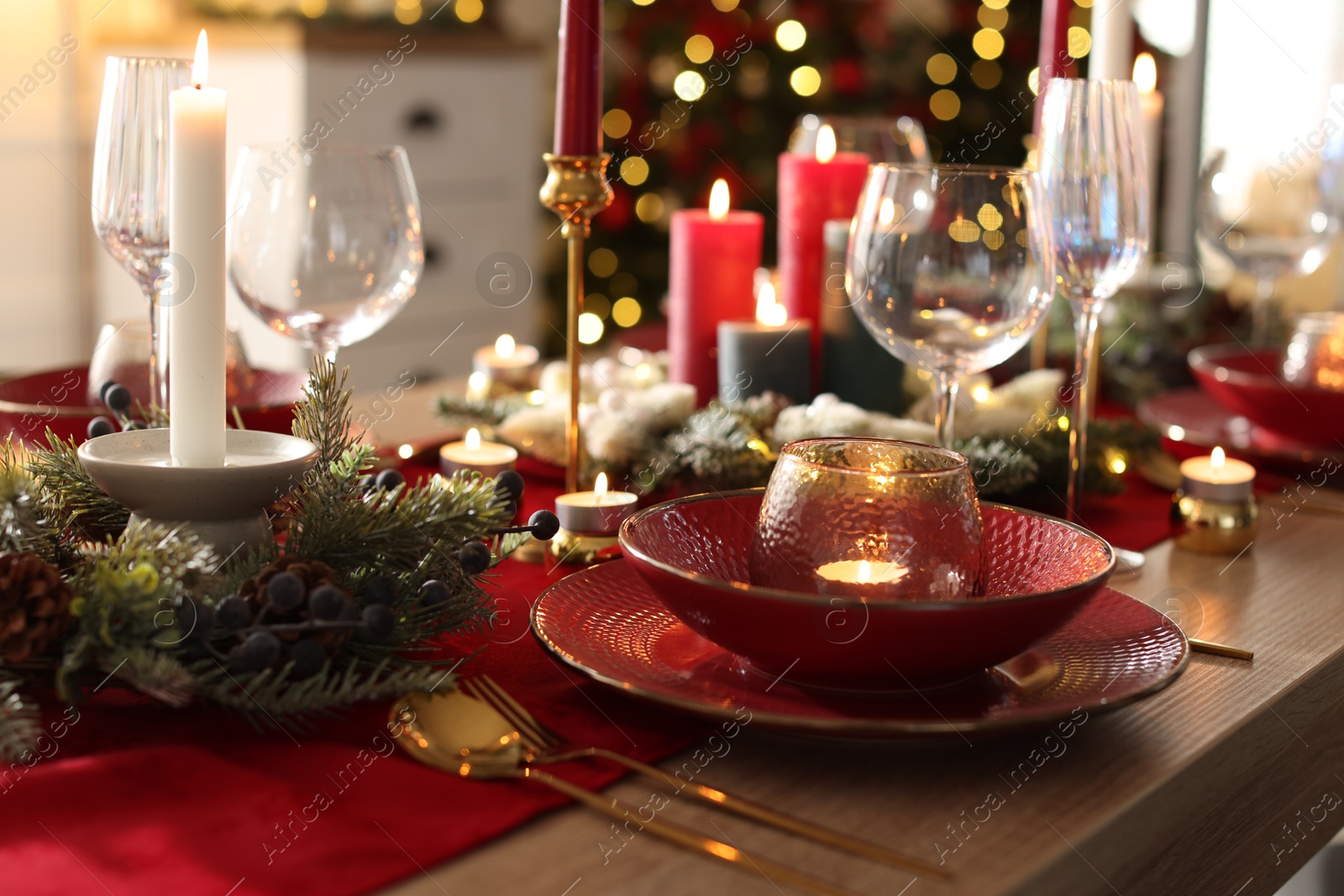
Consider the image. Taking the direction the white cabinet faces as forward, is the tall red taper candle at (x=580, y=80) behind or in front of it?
in front

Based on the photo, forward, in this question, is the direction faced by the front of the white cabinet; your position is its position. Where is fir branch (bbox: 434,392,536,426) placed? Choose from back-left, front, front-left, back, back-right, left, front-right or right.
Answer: front

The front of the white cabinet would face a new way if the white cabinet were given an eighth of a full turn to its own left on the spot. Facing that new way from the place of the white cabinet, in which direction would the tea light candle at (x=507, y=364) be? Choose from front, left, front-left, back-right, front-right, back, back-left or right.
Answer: front-right

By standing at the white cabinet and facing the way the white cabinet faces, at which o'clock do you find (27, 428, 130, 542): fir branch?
The fir branch is roughly at 12 o'clock from the white cabinet.

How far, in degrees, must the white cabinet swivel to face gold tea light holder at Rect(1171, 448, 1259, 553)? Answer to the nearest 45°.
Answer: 0° — it already faces it

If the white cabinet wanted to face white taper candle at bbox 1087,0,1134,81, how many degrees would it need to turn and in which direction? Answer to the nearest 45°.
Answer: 0° — it already faces it

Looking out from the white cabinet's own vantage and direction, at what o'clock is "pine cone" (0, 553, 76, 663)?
The pine cone is roughly at 12 o'clock from the white cabinet.

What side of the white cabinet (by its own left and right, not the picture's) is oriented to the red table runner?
front

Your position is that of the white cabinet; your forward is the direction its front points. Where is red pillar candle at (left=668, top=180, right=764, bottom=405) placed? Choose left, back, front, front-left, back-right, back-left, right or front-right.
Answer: front

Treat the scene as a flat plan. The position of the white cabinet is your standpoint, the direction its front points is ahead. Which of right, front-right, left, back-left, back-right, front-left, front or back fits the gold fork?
front

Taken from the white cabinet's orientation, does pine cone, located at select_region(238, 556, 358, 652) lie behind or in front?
in front

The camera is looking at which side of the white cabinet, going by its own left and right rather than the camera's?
front

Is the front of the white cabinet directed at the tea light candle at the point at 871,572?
yes

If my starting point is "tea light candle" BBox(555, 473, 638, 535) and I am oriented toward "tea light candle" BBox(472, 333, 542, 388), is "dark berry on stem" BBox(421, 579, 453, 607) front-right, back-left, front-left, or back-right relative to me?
back-left

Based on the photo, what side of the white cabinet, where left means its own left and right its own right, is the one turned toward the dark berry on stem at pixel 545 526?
front

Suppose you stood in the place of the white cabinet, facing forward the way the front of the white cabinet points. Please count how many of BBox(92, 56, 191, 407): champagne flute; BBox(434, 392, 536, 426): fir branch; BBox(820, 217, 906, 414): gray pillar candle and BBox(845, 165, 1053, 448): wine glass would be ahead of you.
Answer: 4

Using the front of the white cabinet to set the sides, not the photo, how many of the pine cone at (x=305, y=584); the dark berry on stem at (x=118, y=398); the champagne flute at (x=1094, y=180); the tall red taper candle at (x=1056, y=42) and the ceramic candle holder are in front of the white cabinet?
5

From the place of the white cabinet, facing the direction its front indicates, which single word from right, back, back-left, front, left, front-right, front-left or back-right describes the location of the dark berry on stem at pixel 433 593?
front

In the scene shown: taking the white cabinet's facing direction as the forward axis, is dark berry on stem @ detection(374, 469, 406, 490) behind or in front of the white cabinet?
in front
